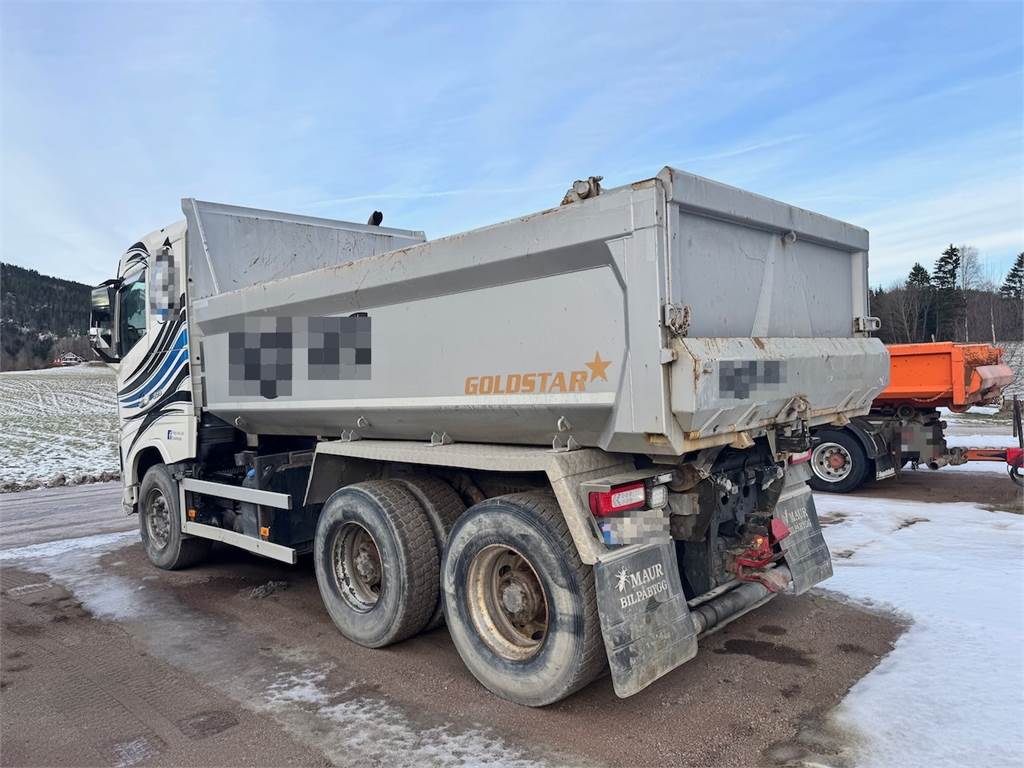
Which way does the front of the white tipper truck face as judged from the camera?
facing away from the viewer and to the left of the viewer

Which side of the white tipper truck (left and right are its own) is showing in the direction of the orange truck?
right
